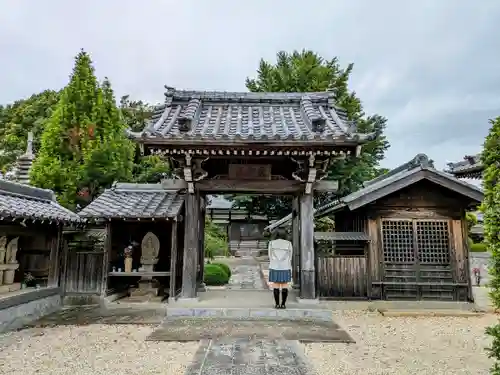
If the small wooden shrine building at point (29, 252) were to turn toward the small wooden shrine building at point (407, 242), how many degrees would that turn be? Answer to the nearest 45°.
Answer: approximately 45° to its left

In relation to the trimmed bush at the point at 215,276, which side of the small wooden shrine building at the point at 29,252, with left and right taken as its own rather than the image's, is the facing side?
left

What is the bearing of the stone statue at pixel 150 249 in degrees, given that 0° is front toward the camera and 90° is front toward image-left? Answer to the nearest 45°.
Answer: approximately 0°

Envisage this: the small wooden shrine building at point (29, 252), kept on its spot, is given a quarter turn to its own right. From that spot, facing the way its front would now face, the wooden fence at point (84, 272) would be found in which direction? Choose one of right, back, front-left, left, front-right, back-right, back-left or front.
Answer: back

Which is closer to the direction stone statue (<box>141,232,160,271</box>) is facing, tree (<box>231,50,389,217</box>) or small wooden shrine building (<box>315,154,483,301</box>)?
the small wooden shrine building

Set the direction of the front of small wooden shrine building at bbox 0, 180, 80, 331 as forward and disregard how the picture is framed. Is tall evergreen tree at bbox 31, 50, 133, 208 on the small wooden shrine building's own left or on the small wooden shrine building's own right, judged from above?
on the small wooden shrine building's own left

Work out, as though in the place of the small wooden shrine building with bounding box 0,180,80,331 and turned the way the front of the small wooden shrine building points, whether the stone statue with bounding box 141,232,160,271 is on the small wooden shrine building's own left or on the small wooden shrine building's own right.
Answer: on the small wooden shrine building's own left

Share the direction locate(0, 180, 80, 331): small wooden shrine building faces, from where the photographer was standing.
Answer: facing the viewer and to the right of the viewer

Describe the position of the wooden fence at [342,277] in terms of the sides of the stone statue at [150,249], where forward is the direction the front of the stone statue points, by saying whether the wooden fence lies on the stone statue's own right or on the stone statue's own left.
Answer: on the stone statue's own left

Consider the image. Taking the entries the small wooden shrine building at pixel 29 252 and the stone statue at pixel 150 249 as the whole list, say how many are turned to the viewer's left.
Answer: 0
